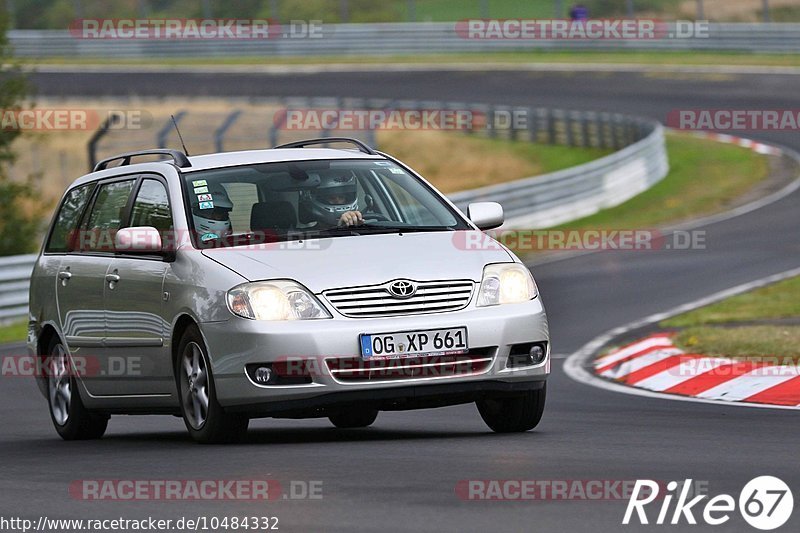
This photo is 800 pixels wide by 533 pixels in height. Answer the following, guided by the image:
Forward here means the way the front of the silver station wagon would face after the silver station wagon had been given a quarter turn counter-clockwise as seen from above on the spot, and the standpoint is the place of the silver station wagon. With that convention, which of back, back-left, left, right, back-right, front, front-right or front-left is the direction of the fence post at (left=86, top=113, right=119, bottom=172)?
front-left

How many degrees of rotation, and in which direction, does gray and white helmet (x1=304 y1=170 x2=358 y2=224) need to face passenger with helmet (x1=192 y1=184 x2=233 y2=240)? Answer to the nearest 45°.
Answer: approximately 135° to its right

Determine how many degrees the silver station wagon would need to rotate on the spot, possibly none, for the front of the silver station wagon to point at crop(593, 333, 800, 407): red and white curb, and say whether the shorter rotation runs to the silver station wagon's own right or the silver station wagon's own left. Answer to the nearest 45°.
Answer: approximately 90° to the silver station wagon's own left

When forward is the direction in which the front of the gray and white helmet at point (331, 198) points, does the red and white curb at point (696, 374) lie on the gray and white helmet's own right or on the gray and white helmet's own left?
on the gray and white helmet's own left

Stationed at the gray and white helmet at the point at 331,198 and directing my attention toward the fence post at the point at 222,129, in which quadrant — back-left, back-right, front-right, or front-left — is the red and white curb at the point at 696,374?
front-right

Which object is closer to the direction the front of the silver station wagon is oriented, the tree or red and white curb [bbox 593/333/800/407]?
the red and white curb

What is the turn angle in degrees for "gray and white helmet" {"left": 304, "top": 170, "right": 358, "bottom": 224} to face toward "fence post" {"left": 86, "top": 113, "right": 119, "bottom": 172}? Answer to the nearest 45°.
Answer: approximately 135° to its left

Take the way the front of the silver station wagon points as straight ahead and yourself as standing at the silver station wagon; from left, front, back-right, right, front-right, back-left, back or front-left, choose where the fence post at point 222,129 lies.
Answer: back-left

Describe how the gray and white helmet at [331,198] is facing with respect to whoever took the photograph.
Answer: facing the viewer and to the right of the viewer
